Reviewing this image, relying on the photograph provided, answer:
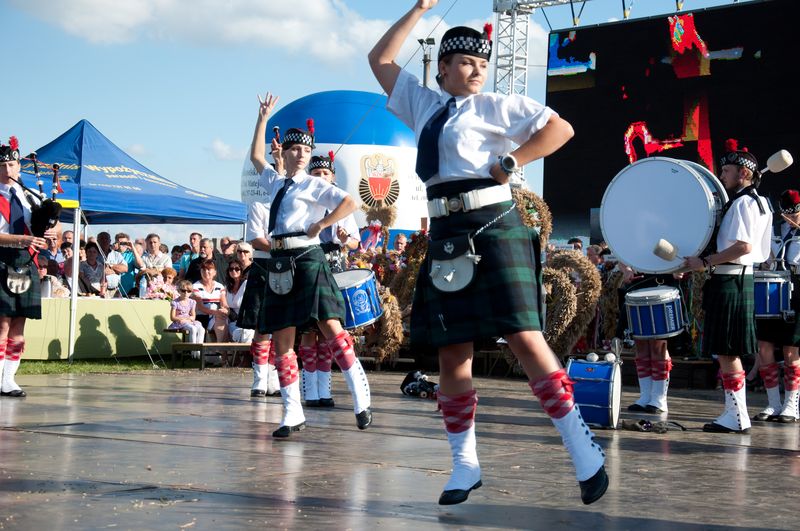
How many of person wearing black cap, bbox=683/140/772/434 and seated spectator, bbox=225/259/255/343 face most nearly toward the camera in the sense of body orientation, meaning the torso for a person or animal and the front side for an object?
1

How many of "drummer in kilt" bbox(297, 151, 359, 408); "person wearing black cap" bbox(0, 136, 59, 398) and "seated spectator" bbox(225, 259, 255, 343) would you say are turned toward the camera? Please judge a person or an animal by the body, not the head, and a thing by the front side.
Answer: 3

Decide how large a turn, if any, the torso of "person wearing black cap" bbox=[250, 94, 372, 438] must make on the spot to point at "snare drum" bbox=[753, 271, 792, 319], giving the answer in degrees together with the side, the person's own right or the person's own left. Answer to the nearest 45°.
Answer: approximately 135° to the person's own left

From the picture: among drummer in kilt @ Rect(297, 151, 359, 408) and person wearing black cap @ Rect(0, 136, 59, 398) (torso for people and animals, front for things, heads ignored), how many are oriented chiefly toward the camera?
2

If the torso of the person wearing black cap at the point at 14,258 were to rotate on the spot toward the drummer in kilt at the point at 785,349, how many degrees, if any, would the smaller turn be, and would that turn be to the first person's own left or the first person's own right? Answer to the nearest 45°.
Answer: approximately 90° to the first person's own left

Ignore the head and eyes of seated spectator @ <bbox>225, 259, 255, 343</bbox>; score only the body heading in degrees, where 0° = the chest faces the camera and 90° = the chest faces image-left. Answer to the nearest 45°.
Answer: approximately 0°

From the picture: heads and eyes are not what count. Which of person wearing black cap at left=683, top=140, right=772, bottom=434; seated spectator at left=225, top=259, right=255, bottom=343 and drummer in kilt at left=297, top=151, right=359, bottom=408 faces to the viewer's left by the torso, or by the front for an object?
the person wearing black cap

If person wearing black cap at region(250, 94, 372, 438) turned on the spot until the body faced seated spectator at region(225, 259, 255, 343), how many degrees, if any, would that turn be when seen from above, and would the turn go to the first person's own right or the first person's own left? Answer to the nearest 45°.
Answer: approximately 135° to the first person's own right

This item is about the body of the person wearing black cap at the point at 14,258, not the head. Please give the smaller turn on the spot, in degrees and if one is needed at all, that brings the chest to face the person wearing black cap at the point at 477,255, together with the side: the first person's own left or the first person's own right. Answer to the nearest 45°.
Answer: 0° — they already face them

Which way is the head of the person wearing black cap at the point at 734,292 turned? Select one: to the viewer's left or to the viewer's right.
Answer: to the viewer's left

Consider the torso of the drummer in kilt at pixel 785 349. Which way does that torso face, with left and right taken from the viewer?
facing the viewer and to the left of the viewer

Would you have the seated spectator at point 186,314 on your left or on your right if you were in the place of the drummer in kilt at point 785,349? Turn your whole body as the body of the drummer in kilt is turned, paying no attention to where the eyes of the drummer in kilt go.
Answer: on your right

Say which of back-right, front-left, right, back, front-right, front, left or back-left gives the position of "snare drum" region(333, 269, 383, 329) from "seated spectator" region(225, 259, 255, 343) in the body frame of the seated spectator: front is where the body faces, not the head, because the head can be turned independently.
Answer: front

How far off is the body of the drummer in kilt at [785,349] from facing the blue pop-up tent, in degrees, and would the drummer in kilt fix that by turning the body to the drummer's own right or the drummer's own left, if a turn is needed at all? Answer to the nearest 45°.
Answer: approximately 45° to the drummer's own right

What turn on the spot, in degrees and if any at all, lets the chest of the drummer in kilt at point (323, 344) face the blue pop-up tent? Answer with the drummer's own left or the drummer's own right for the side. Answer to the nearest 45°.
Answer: approximately 135° to the drummer's own right

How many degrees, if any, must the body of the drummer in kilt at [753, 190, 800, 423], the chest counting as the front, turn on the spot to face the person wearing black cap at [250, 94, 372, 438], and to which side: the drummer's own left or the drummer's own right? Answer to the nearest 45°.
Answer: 0° — they already face them

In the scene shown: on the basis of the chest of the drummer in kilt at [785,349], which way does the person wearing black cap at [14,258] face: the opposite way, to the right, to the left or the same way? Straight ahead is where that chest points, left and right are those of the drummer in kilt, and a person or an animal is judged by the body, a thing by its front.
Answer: to the left

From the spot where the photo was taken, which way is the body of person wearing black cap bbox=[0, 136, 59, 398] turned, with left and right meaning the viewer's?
facing the viewer
